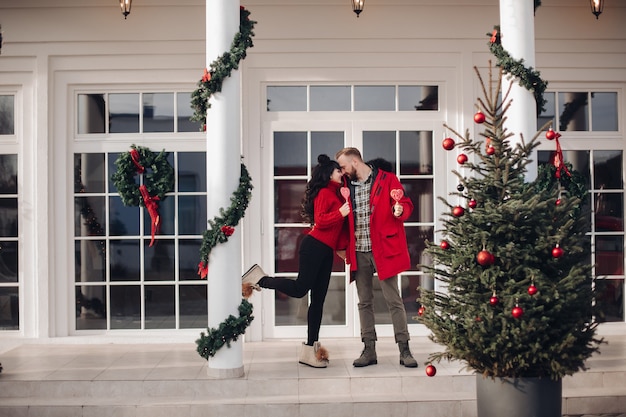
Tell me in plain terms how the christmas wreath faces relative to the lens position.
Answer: facing the viewer

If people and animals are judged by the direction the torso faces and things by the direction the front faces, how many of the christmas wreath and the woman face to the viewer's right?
1

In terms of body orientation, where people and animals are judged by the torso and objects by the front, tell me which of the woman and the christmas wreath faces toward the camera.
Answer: the christmas wreath

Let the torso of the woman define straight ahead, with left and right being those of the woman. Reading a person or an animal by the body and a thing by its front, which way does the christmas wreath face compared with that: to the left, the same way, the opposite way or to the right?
to the right

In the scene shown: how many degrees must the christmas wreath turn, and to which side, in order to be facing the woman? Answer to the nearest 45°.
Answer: approximately 45° to its left

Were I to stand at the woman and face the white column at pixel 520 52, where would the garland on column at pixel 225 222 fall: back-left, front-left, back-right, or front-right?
back-right

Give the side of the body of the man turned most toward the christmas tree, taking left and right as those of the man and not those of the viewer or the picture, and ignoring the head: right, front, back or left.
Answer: left

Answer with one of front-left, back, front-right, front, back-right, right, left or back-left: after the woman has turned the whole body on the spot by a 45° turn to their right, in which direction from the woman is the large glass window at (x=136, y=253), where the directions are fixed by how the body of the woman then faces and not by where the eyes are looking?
back

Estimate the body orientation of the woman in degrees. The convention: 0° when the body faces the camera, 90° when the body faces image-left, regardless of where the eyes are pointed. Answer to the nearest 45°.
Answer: approximately 270°

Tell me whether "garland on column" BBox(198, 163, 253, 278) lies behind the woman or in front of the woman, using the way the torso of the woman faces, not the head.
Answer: behind

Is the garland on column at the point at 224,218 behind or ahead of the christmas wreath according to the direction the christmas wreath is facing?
ahead

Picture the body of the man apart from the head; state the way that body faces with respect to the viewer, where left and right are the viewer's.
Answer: facing the viewer and to the left of the viewer

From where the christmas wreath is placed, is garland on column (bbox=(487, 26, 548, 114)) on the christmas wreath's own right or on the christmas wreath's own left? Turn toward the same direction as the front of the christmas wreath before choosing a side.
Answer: on the christmas wreath's own left

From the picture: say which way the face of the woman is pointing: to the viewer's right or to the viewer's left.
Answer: to the viewer's right
